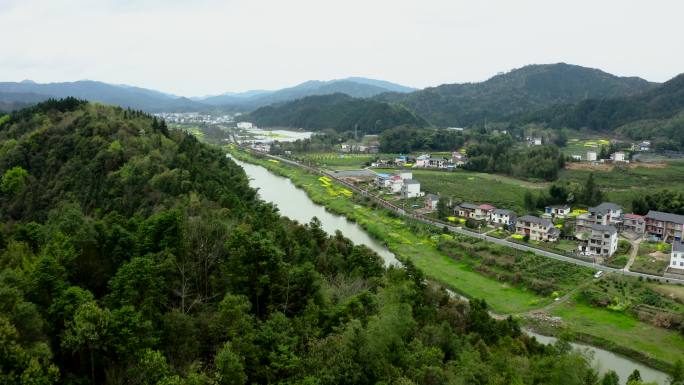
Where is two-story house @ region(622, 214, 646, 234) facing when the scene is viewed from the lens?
facing the viewer and to the left of the viewer

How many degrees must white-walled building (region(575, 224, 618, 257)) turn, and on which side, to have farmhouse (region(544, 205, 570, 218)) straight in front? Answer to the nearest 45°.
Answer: approximately 135° to its right

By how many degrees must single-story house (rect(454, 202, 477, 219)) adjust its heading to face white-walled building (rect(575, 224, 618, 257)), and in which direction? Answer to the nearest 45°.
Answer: approximately 90° to its left

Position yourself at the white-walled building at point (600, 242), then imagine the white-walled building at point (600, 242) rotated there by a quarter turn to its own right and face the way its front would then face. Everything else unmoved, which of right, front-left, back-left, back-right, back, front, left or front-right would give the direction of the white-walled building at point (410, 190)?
front

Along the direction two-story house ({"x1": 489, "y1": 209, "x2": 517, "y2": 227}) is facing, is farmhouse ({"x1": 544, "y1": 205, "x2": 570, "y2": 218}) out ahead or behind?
behind

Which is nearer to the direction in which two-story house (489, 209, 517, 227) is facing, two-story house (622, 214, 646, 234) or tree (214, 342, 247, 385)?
the tree

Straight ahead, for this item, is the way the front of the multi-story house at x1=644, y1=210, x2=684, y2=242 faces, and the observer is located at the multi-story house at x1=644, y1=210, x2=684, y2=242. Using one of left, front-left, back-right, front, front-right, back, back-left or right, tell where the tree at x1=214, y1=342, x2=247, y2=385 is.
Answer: front-left

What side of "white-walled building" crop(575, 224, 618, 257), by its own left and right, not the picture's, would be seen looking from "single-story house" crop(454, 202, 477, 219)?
right

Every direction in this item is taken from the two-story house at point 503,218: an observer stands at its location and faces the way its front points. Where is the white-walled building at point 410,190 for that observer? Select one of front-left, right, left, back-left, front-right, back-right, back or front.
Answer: right

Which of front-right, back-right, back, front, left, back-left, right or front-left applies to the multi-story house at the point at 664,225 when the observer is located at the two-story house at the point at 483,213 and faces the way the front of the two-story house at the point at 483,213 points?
back-left

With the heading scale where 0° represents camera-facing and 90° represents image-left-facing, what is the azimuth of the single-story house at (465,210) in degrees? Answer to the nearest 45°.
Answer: approximately 45°

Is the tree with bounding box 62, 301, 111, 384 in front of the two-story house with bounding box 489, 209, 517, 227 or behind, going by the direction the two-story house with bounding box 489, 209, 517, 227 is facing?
in front

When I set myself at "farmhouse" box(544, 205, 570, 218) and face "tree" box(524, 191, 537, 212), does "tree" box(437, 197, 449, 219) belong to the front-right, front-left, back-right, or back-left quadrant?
front-left

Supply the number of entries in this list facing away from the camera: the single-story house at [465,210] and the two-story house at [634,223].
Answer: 0

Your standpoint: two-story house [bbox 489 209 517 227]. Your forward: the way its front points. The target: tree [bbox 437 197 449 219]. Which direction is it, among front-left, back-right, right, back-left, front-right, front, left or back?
front-right

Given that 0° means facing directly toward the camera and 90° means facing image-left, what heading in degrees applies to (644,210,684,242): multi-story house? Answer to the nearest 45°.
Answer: approximately 45°
